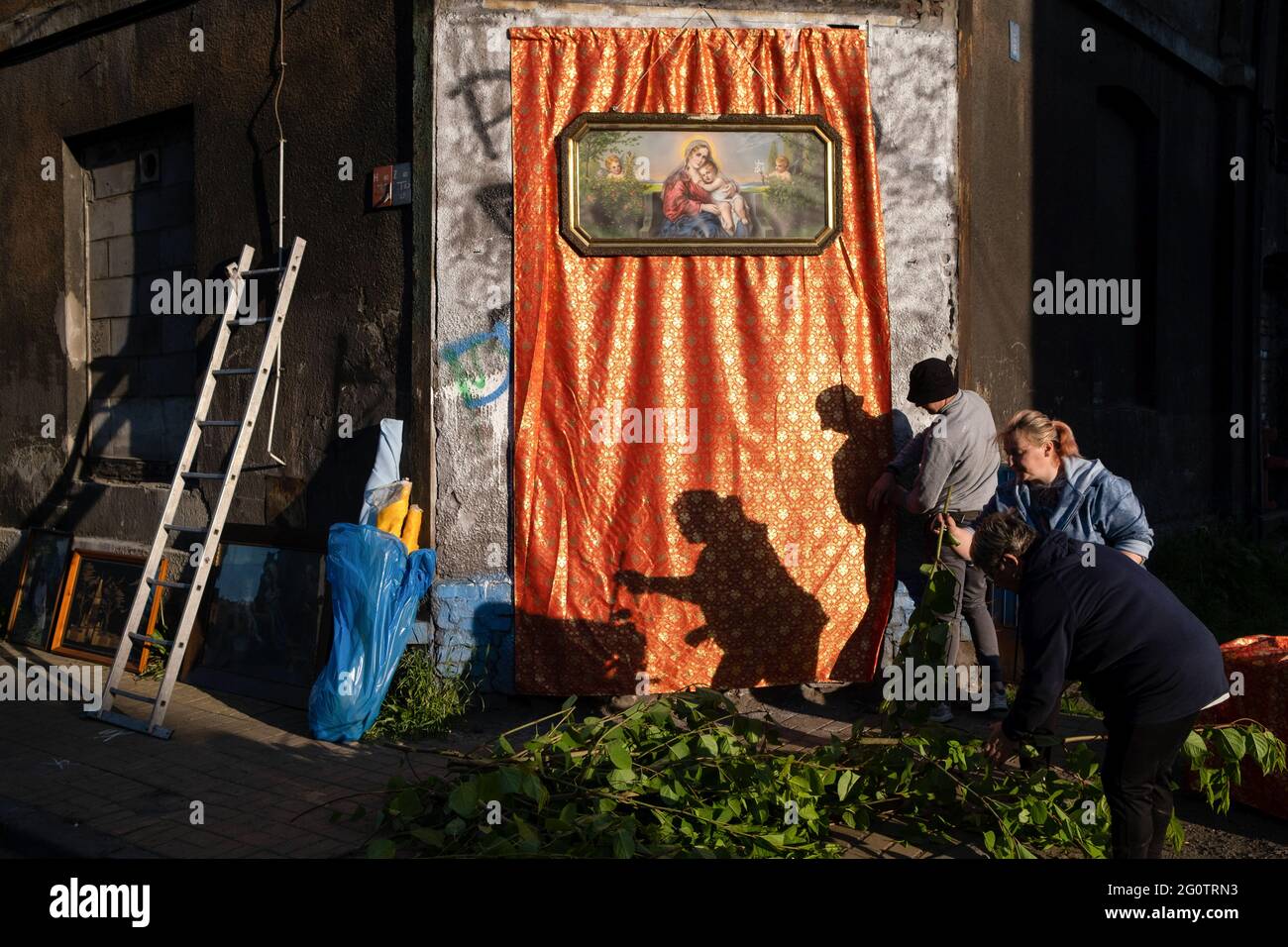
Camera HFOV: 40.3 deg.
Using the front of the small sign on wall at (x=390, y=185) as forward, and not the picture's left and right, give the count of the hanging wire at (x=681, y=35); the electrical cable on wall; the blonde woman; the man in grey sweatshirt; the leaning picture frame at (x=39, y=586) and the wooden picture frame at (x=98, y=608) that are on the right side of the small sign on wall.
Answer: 3

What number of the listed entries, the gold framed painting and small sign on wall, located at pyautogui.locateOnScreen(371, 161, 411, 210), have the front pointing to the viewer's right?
0

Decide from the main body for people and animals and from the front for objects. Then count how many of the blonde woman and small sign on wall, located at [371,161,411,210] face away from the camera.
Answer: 0

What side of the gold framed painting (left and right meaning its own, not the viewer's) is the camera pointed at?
front

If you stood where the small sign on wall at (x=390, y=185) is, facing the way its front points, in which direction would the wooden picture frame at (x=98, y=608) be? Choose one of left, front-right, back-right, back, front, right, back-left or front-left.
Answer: right

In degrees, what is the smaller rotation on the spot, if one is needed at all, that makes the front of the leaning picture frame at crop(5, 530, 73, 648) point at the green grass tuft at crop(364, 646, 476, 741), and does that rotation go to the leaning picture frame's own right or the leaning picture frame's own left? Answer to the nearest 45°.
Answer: approximately 90° to the leaning picture frame's own left

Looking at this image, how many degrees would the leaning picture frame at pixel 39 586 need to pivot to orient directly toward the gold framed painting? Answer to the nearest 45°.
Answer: approximately 90° to its left

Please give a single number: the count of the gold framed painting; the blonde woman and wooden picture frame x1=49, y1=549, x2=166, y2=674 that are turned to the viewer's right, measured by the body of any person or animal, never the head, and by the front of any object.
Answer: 0

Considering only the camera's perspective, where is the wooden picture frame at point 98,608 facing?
facing the viewer and to the left of the viewer

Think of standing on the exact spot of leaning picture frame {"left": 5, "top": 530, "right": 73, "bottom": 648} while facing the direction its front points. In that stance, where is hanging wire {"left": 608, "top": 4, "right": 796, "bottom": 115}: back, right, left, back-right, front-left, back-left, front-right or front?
left
